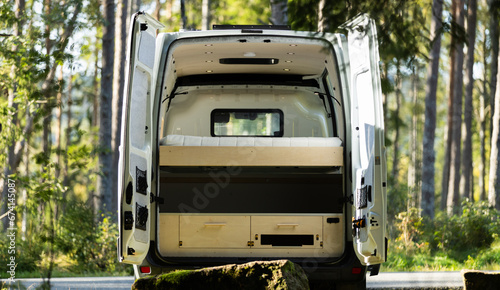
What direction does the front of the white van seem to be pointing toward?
away from the camera

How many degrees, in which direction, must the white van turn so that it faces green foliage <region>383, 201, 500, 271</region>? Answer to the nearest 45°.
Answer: approximately 45° to its right

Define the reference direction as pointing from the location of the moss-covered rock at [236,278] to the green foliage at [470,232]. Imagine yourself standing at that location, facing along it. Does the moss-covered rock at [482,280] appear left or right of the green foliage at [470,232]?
right
